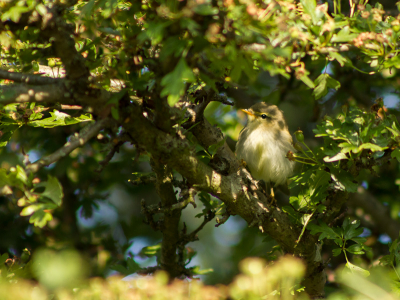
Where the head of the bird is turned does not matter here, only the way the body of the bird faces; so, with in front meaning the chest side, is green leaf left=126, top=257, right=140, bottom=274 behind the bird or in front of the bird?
in front

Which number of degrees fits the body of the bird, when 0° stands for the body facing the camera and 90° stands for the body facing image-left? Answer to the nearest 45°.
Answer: approximately 45°
